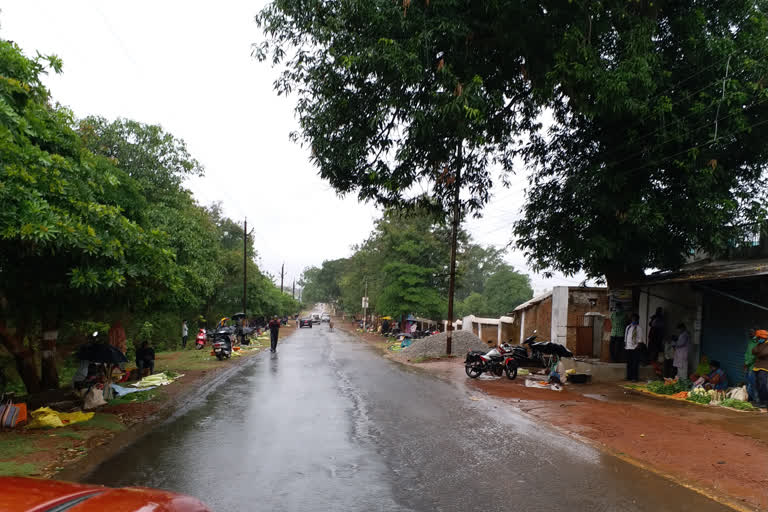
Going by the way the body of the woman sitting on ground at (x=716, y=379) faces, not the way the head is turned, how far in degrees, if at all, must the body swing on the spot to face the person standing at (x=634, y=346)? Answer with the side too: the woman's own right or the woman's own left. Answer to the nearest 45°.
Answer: approximately 45° to the woman's own right

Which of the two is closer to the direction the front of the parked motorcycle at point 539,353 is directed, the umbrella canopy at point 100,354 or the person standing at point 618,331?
the umbrella canopy

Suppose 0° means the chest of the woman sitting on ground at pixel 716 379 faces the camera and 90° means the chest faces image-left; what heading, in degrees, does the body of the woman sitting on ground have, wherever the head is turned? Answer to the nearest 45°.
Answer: approximately 90°

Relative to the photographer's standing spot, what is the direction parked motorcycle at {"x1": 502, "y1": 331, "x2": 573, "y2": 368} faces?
facing to the left of the viewer

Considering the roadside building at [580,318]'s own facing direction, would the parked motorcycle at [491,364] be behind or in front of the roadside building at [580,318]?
in front

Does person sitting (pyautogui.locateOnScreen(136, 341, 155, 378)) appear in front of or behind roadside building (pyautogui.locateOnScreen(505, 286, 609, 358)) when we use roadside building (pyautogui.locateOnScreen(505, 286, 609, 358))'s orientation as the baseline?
in front

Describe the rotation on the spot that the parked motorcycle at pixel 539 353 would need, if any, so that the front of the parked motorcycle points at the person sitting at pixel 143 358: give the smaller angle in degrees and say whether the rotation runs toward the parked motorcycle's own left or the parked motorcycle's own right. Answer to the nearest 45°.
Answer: approximately 45° to the parked motorcycle's own left

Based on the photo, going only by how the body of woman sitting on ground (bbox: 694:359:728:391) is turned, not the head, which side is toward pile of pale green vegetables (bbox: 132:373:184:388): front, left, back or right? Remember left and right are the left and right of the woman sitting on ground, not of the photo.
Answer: front

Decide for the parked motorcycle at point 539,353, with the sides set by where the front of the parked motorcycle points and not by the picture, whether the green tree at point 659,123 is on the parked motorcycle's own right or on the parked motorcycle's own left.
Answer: on the parked motorcycle's own left

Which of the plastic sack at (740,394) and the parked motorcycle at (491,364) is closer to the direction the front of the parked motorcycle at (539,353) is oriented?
the parked motorcycle
